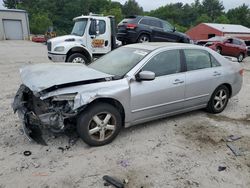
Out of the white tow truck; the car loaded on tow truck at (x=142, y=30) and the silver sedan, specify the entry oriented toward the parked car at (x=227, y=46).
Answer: the car loaded on tow truck at (x=142, y=30)

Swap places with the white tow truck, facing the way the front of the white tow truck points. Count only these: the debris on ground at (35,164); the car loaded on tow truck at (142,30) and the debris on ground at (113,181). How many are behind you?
1

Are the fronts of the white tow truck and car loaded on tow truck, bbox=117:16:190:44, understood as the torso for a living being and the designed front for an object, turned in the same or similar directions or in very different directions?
very different directions

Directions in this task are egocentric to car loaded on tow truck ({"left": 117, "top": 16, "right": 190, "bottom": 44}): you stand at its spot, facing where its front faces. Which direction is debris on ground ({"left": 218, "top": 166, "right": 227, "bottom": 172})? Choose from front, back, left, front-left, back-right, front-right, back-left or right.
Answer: back-right

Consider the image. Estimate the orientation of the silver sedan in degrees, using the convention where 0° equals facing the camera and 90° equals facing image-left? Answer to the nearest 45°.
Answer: approximately 45°

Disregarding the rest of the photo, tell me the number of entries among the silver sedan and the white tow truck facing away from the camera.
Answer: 0

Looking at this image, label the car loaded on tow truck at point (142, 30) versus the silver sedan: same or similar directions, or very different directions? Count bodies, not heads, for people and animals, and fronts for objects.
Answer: very different directions

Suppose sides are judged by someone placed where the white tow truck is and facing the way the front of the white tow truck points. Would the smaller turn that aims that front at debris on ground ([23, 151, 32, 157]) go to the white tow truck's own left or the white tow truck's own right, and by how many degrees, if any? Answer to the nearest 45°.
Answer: approximately 45° to the white tow truck's own left

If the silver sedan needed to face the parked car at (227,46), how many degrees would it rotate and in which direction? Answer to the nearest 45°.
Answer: approximately 180°

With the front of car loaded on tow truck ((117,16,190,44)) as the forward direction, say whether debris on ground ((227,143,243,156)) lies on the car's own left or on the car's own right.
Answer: on the car's own right

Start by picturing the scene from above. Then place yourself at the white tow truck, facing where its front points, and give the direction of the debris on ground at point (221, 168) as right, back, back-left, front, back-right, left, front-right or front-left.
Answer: front-left

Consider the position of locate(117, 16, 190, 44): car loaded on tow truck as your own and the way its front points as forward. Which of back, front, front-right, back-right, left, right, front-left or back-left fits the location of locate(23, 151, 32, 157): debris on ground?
back-right

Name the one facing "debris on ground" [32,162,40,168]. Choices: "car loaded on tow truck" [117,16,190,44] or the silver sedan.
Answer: the silver sedan

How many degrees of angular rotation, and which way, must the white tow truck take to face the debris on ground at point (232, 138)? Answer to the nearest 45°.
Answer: approximately 45° to its left

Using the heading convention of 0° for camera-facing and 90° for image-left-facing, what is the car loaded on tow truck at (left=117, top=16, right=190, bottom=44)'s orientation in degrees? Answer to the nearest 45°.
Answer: approximately 225°

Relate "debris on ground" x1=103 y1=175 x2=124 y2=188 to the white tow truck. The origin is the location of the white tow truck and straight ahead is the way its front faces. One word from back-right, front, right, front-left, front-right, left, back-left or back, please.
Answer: front-left

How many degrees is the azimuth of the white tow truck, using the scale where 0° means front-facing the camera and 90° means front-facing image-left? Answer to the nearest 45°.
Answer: approximately 45°
